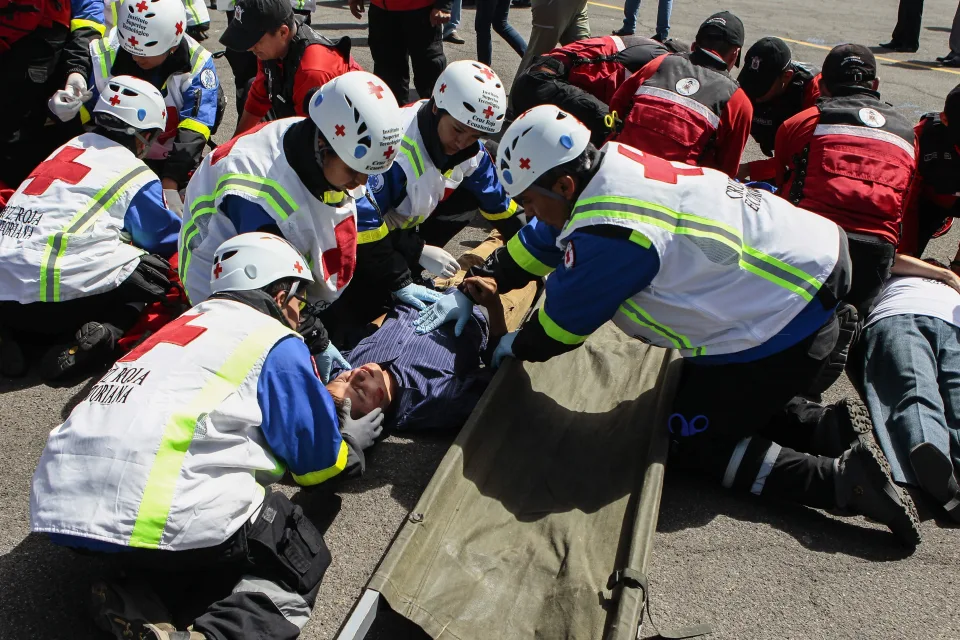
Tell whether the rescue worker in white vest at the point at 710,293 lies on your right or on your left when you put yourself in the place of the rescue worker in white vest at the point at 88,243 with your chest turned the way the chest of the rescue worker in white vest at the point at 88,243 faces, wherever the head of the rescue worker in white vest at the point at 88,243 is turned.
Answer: on your right

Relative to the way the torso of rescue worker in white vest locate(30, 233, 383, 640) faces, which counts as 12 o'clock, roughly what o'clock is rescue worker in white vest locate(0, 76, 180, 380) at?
rescue worker in white vest locate(0, 76, 180, 380) is roughly at 10 o'clock from rescue worker in white vest locate(30, 233, 383, 640).

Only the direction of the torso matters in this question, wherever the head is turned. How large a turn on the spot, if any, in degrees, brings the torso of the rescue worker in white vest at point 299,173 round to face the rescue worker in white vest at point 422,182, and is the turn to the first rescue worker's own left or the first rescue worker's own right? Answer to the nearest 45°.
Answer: approximately 90° to the first rescue worker's own left

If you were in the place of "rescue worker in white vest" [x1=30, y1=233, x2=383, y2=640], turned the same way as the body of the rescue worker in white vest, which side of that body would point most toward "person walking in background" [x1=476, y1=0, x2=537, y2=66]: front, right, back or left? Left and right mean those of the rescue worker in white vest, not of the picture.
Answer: front

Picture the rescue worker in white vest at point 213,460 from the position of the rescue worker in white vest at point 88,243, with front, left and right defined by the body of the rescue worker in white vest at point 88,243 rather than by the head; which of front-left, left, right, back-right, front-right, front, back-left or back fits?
back-right

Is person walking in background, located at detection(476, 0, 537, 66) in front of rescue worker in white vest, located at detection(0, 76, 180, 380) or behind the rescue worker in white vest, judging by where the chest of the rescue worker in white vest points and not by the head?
in front

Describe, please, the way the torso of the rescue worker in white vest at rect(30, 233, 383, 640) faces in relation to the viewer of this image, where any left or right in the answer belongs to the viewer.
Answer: facing away from the viewer and to the right of the viewer

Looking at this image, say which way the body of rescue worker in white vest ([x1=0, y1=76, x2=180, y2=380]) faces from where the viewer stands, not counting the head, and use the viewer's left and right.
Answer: facing away from the viewer and to the right of the viewer

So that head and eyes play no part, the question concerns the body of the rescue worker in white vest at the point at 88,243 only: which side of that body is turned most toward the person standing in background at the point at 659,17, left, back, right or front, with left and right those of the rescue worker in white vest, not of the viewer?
front

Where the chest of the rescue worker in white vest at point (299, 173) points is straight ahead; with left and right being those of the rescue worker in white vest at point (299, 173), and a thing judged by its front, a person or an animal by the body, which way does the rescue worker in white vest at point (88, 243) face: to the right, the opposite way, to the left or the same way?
to the left

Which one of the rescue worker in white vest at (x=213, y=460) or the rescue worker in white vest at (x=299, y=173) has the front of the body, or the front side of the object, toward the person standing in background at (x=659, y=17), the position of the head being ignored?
the rescue worker in white vest at (x=213, y=460)

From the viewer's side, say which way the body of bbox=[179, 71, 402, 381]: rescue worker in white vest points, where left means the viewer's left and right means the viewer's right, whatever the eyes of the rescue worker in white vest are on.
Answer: facing the viewer and to the right of the viewer
